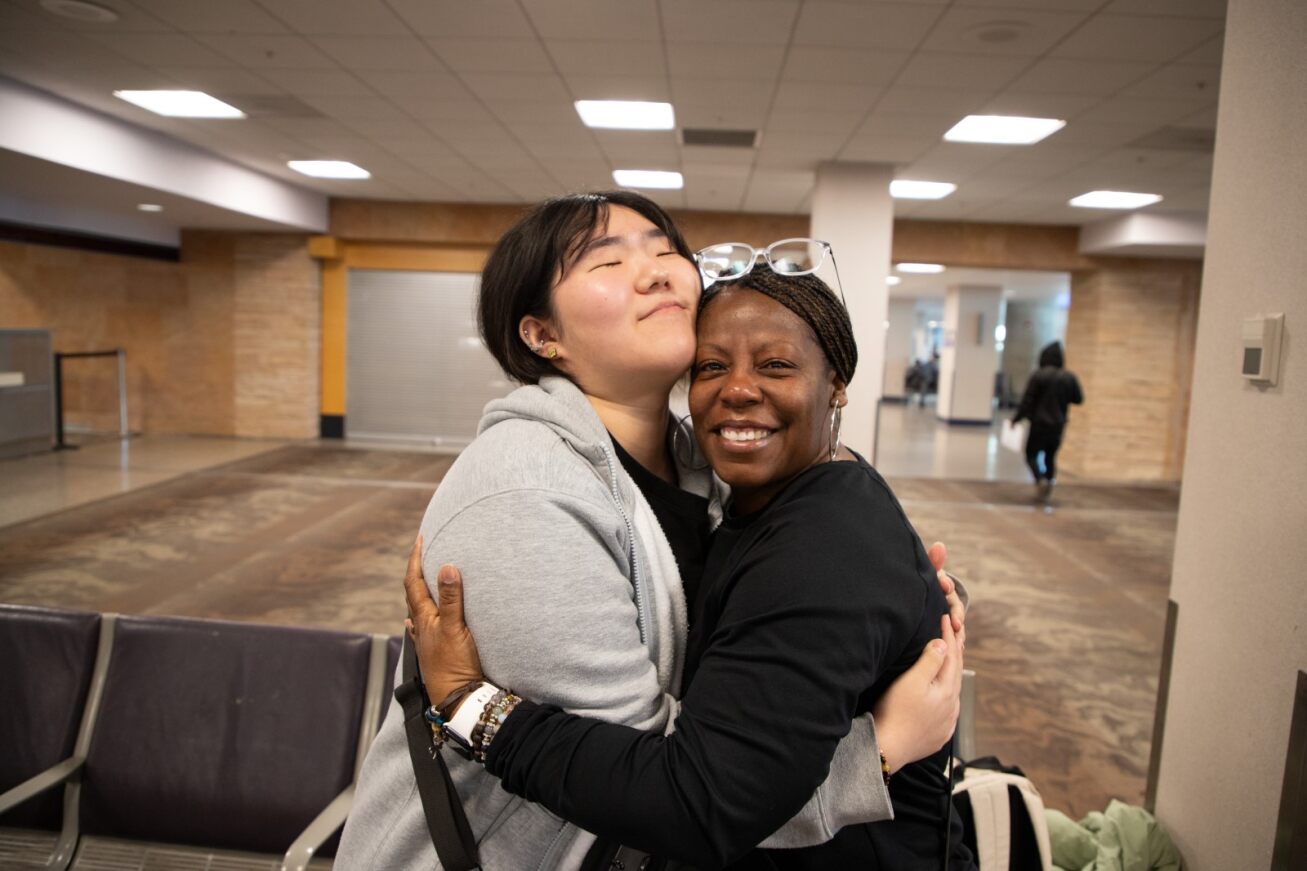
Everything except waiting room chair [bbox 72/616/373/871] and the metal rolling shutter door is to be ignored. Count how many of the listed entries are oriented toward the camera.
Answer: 2

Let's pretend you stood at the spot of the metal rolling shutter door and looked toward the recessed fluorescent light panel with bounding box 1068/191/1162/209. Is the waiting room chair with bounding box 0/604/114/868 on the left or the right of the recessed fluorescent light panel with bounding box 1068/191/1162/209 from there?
right

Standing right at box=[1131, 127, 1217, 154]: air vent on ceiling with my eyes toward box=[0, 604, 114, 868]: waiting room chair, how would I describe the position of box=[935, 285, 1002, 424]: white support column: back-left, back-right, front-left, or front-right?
back-right

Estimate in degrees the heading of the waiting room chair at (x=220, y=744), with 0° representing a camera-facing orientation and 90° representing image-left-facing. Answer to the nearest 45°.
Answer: approximately 0°

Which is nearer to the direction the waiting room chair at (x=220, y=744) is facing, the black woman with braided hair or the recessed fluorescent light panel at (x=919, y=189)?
the black woman with braided hair

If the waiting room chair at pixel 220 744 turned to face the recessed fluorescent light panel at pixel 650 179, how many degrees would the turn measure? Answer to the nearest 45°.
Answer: approximately 135° to its left

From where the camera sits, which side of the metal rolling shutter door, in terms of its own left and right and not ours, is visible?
front

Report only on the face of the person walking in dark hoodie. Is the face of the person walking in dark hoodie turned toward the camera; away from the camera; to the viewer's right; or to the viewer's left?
away from the camera

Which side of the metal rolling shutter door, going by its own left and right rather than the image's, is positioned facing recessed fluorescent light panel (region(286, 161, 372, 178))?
front

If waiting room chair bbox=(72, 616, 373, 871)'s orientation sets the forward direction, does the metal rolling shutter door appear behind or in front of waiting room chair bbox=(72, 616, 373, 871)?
behind

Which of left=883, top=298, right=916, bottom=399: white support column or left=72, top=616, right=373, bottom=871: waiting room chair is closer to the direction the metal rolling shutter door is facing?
the waiting room chair

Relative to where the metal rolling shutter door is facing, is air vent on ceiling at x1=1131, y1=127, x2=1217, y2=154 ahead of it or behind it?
ahead

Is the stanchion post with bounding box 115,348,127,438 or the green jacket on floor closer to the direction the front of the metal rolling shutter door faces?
the green jacket on floor

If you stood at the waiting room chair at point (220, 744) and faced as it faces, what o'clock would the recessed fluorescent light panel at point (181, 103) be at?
The recessed fluorescent light panel is roughly at 6 o'clock from the waiting room chair.
